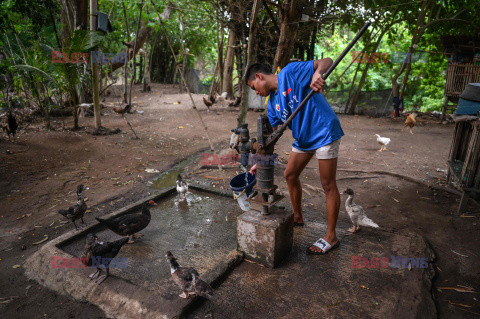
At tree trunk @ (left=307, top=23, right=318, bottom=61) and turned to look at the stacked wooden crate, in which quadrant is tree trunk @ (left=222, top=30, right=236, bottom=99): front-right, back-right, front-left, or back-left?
back-right

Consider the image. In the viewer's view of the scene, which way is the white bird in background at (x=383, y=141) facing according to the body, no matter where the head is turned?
to the viewer's left

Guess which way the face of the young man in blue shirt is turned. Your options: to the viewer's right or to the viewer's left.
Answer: to the viewer's left

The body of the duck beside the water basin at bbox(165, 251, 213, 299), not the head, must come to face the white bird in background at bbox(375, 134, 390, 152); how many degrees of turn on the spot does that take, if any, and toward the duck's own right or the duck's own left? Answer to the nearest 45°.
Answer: approximately 135° to the duck's own right

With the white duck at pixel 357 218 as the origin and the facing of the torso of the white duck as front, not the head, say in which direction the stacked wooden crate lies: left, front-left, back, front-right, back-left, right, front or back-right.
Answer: back-right

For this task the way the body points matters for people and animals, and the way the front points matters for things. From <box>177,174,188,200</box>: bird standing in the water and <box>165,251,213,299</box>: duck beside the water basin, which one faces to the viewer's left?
<box>165,251,213,299</box>: duck beside the water basin

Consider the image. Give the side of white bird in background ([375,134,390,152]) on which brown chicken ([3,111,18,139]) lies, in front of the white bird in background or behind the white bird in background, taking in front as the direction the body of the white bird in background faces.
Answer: in front

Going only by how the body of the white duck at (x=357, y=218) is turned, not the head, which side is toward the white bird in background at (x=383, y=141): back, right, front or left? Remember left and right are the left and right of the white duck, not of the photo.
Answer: right

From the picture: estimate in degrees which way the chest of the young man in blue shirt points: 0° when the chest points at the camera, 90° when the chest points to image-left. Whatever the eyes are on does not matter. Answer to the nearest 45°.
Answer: approximately 45°

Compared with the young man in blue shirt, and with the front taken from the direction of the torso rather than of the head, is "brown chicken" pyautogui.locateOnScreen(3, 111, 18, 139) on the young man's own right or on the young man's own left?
on the young man's own right

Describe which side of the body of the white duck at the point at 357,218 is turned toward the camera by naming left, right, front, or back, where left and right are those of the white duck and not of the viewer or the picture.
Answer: left
